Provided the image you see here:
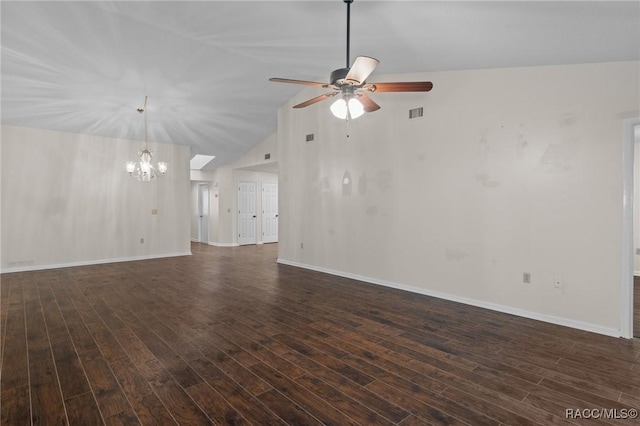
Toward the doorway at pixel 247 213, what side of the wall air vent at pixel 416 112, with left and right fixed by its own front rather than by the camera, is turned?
right

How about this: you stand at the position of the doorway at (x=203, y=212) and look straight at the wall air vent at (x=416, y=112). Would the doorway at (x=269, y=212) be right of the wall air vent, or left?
left

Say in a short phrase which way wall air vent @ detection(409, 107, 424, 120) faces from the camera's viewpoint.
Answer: facing the viewer and to the left of the viewer

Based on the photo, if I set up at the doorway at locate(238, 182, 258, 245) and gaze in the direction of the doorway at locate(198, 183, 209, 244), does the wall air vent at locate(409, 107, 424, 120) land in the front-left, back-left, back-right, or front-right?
back-left

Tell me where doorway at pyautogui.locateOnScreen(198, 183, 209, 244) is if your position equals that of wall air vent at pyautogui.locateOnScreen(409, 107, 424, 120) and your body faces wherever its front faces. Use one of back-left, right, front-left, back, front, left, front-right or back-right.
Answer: right

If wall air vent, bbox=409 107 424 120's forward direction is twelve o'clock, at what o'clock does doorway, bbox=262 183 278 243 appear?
The doorway is roughly at 3 o'clock from the wall air vent.
